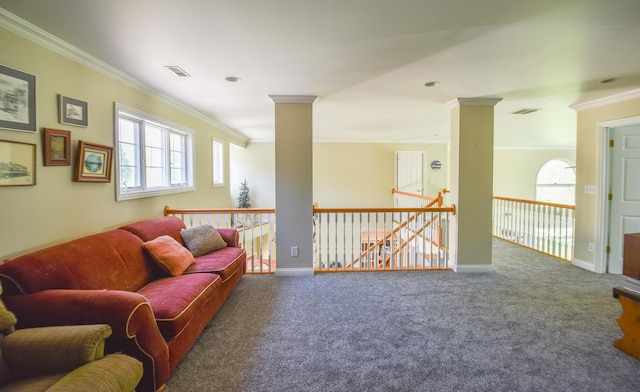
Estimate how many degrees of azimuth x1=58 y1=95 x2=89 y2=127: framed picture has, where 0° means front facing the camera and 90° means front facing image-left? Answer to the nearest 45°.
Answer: approximately 315°

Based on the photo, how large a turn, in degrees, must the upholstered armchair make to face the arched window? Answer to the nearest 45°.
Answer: approximately 45° to its left

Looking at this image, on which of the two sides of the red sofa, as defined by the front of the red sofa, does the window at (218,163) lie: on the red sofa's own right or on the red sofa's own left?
on the red sofa's own left

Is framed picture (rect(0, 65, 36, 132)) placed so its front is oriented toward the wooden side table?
yes

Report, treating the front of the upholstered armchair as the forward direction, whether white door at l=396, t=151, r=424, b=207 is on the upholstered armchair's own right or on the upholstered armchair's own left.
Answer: on the upholstered armchair's own left

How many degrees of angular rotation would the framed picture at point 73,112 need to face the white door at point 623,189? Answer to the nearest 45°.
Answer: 0° — it already faces it

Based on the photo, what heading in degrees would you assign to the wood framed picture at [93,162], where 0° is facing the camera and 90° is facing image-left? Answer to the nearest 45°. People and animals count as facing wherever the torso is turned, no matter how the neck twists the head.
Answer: approximately 315°
